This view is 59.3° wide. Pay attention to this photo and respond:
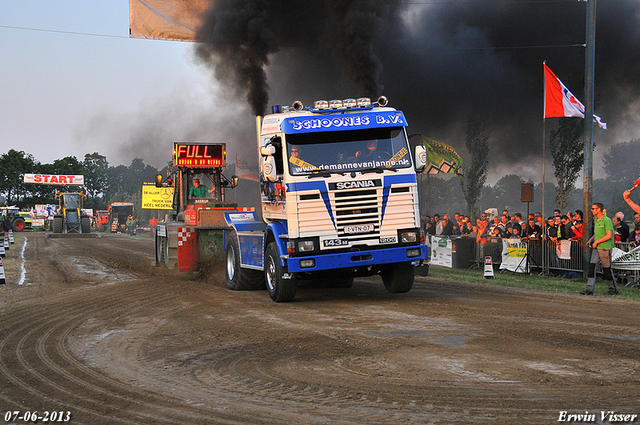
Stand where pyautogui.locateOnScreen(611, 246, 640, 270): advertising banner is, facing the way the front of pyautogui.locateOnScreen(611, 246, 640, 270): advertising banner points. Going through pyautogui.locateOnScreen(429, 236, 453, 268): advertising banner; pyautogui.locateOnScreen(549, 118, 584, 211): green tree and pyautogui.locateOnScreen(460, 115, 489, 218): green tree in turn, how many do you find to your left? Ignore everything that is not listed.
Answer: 0

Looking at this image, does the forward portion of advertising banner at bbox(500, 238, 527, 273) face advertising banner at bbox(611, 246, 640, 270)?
no

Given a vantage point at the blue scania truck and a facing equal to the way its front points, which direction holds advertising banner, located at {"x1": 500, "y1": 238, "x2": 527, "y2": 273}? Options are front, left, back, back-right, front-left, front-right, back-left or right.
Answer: back-left

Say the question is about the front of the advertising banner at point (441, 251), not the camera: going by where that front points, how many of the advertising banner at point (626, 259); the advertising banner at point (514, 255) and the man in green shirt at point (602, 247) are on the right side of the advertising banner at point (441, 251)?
0

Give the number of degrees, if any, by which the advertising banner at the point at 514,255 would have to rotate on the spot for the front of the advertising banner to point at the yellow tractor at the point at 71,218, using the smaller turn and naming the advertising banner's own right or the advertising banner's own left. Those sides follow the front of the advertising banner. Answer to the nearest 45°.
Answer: approximately 90° to the advertising banner's own right

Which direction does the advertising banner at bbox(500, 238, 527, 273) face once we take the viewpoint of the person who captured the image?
facing the viewer and to the left of the viewer

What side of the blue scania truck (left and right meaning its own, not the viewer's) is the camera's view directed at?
front

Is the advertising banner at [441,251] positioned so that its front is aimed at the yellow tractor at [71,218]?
no

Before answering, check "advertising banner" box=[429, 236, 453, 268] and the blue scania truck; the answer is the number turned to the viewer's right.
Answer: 0

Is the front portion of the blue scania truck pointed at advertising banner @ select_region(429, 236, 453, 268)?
no

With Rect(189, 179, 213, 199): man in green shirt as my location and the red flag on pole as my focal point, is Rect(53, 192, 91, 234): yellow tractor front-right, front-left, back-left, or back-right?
back-left

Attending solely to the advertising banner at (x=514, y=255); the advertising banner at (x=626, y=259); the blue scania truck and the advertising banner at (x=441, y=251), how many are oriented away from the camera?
0

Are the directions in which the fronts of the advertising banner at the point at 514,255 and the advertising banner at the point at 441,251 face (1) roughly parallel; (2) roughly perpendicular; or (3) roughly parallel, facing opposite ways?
roughly parallel

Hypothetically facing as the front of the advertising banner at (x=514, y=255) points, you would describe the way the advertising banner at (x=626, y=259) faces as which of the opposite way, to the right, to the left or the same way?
the same way

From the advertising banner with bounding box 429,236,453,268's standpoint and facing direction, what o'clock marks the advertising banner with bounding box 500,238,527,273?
the advertising banner with bounding box 500,238,527,273 is roughly at 9 o'clock from the advertising banner with bounding box 429,236,453,268.

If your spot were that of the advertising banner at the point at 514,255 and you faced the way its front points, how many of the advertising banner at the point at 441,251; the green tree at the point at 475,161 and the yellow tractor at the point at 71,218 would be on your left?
0
